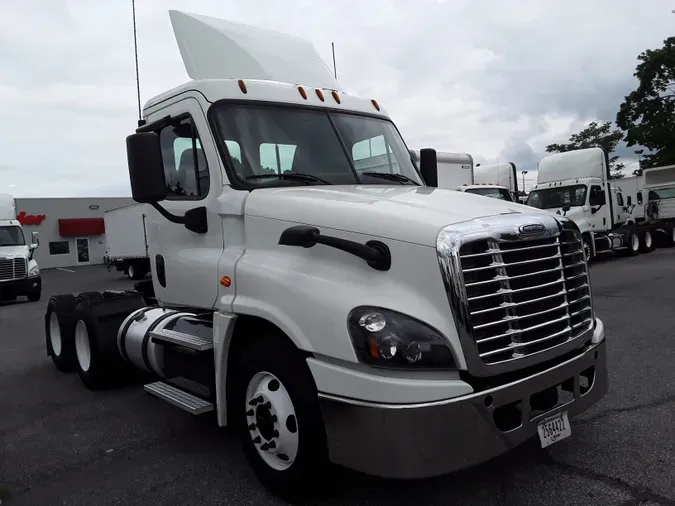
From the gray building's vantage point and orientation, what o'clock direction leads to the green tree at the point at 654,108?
The green tree is roughly at 10 o'clock from the gray building.

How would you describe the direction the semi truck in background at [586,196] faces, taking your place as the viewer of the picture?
facing the viewer and to the left of the viewer

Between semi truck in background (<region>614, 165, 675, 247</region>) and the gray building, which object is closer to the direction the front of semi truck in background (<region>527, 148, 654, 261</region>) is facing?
the gray building

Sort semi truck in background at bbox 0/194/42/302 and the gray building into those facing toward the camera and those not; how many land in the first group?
2

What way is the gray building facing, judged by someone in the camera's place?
facing the viewer

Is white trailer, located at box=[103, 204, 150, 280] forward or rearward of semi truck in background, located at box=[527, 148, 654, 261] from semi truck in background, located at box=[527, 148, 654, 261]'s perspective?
forward

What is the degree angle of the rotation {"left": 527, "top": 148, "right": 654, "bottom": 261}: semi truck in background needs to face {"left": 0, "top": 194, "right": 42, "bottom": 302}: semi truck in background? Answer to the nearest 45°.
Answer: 0° — it already faces it

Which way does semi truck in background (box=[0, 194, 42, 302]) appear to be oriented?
toward the camera

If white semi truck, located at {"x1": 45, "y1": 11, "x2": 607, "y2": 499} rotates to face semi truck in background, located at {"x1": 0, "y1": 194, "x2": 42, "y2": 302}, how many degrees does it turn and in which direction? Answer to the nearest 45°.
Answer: approximately 180°

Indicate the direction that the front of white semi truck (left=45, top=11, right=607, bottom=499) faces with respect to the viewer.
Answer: facing the viewer and to the right of the viewer

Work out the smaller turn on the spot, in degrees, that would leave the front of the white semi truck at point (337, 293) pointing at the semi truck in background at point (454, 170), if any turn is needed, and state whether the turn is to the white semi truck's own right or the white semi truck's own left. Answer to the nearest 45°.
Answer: approximately 135° to the white semi truck's own left

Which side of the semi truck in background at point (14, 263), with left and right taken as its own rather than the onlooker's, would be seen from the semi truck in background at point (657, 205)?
left

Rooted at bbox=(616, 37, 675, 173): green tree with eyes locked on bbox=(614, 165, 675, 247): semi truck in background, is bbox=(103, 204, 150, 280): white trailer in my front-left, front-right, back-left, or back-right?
front-right

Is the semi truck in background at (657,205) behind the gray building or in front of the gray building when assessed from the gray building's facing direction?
in front
